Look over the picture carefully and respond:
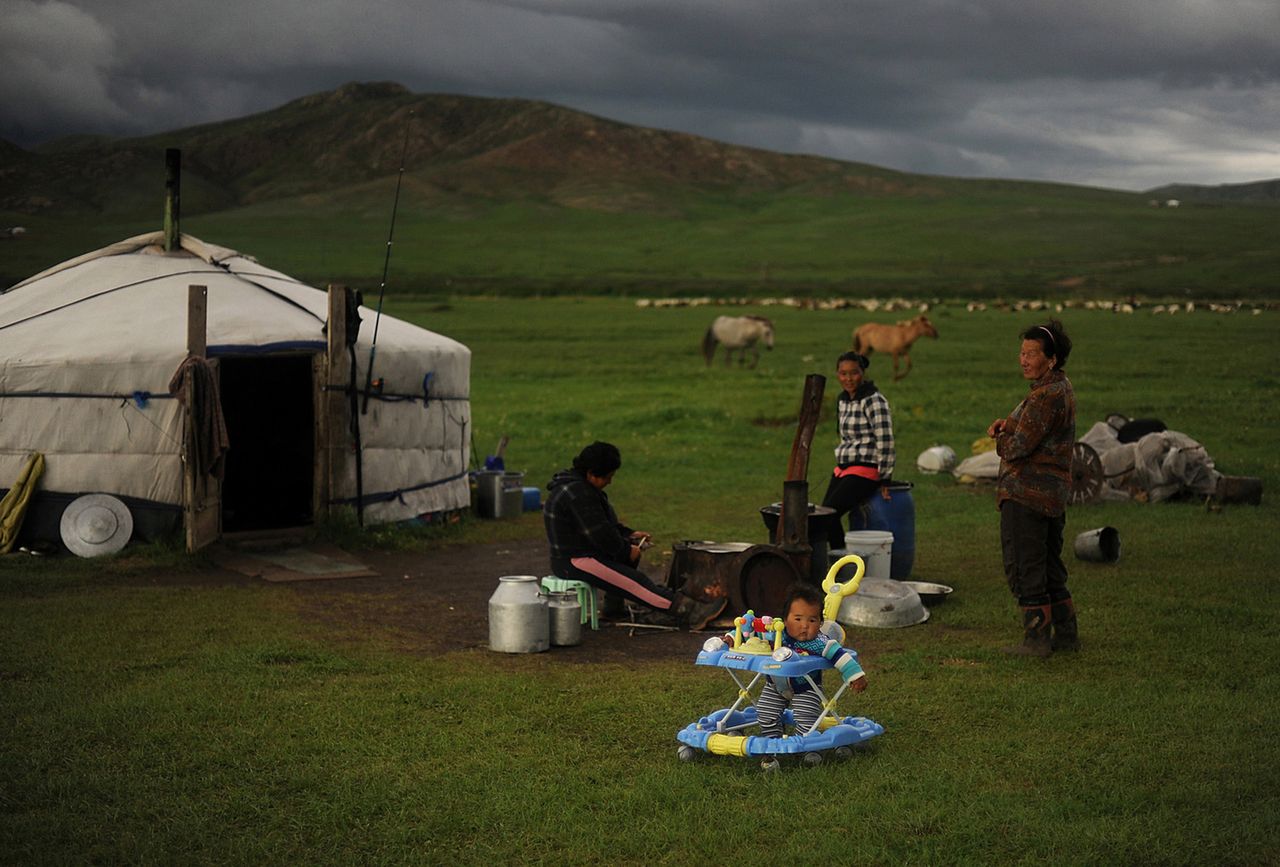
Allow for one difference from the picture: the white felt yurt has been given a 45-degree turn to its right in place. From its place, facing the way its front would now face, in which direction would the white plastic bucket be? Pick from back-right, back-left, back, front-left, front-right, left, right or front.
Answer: left

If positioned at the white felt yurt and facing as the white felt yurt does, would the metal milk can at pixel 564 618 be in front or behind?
in front

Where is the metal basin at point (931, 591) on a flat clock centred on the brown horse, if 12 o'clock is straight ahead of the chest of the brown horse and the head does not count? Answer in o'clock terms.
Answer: The metal basin is roughly at 3 o'clock from the brown horse.

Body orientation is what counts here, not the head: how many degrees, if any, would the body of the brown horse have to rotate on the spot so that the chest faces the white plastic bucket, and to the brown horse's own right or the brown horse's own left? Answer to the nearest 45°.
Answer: approximately 90° to the brown horse's own right

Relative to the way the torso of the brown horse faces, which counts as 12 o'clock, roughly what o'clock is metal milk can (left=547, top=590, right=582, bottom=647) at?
The metal milk can is roughly at 3 o'clock from the brown horse.

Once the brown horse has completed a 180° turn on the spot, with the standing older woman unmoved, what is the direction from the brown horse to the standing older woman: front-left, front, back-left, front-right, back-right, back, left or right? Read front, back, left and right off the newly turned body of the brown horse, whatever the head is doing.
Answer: left

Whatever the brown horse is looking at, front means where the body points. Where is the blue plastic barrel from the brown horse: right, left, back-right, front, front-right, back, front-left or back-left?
right

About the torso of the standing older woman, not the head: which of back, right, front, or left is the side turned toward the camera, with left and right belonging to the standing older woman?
left

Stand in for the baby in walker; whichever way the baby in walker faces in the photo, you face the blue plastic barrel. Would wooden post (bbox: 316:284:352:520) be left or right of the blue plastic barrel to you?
left

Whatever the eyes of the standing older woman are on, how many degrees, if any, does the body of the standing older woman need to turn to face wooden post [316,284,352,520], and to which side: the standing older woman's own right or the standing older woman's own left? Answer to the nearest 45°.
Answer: approximately 45° to the standing older woman's own right

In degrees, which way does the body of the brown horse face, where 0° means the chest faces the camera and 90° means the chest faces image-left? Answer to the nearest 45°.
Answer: approximately 270°
